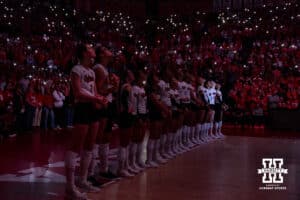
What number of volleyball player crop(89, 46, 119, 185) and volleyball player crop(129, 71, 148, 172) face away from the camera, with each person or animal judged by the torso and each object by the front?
0

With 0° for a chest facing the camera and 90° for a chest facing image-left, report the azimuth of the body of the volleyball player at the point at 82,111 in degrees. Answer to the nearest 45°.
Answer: approximately 315°

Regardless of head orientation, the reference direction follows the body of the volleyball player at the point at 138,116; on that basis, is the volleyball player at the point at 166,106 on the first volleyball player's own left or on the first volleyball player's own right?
on the first volleyball player's own left

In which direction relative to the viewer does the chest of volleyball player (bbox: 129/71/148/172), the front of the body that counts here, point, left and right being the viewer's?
facing the viewer and to the right of the viewer

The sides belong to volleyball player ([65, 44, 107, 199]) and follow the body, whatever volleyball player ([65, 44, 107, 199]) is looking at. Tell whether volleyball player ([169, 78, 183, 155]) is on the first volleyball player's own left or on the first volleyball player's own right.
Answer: on the first volleyball player's own left

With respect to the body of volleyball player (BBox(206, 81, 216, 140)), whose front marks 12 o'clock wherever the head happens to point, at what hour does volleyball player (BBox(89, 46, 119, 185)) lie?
volleyball player (BBox(89, 46, 119, 185)) is roughly at 2 o'clock from volleyball player (BBox(206, 81, 216, 140)).

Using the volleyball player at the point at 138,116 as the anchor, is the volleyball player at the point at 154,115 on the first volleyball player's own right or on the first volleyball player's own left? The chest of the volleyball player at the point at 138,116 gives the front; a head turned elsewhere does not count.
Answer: on the first volleyball player's own left

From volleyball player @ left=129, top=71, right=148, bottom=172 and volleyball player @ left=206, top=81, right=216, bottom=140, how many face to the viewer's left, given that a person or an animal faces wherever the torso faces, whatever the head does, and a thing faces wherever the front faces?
0

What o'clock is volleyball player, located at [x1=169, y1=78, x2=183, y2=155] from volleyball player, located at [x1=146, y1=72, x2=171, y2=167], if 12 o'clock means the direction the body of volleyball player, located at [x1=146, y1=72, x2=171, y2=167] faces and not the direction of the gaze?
volleyball player, located at [x1=169, y1=78, x2=183, y2=155] is roughly at 8 o'clock from volleyball player, located at [x1=146, y1=72, x2=171, y2=167].

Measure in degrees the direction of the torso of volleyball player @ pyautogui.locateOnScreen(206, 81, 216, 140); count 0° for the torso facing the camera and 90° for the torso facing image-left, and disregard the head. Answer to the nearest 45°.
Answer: approximately 315°
